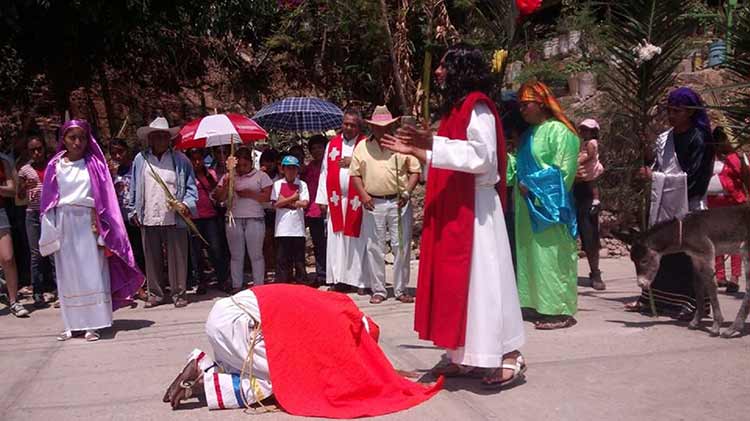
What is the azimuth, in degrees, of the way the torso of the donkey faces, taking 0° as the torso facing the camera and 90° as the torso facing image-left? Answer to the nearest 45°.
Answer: approximately 90°

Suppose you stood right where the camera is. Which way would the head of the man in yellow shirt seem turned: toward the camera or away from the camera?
toward the camera

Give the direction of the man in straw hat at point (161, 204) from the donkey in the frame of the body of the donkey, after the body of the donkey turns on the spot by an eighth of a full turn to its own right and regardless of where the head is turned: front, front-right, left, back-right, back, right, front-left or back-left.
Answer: front-left

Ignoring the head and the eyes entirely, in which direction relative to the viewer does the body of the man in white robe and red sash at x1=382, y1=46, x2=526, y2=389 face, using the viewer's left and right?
facing to the left of the viewer

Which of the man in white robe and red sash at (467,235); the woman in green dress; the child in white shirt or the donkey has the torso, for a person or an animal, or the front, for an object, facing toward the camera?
the child in white shirt

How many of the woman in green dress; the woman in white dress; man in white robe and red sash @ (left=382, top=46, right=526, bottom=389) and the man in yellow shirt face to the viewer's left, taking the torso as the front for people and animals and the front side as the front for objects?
2

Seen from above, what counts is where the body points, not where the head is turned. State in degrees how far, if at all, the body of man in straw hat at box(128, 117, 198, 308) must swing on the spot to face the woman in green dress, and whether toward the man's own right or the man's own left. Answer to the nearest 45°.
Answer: approximately 45° to the man's own left

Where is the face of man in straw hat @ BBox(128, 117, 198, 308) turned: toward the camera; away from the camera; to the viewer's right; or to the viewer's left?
toward the camera

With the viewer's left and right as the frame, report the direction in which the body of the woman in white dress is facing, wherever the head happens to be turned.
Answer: facing the viewer

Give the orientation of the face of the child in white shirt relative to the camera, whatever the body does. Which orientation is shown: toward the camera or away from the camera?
toward the camera

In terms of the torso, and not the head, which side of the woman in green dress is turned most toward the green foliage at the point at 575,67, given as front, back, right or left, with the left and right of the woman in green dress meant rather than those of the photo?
right

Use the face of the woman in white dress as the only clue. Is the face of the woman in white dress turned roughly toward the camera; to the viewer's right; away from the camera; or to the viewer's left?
toward the camera

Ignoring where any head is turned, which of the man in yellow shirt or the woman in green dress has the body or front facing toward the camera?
the man in yellow shirt

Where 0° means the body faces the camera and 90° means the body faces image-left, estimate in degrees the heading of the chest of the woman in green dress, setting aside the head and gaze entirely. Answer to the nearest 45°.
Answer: approximately 90°

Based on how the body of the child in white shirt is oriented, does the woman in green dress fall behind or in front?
in front

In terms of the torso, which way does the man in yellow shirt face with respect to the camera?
toward the camera

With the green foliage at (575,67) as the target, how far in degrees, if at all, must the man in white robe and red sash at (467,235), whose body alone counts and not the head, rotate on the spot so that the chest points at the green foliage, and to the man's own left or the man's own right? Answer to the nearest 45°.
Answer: approximately 90° to the man's own right
